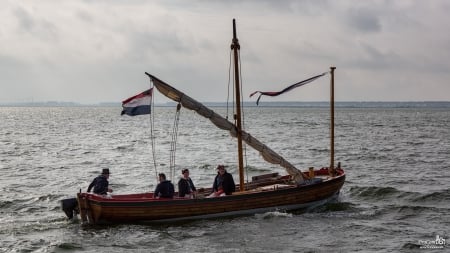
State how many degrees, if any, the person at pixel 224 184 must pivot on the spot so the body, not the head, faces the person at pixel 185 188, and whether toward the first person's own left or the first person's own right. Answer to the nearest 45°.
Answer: approximately 45° to the first person's own right

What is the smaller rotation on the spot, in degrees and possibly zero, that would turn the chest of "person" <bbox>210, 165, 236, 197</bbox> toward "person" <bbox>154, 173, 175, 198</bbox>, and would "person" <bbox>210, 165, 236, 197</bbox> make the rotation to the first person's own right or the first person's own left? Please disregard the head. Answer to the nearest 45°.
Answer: approximately 45° to the first person's own right

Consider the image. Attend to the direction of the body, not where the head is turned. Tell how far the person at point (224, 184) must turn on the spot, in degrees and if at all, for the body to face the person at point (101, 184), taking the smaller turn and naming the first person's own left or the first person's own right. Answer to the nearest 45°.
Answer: approximately 45° to the first person's own right

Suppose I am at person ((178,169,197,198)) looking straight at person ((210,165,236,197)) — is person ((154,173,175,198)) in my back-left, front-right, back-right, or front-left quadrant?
back-right

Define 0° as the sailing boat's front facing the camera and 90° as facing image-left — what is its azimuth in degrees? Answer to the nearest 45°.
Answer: approximately 225°
